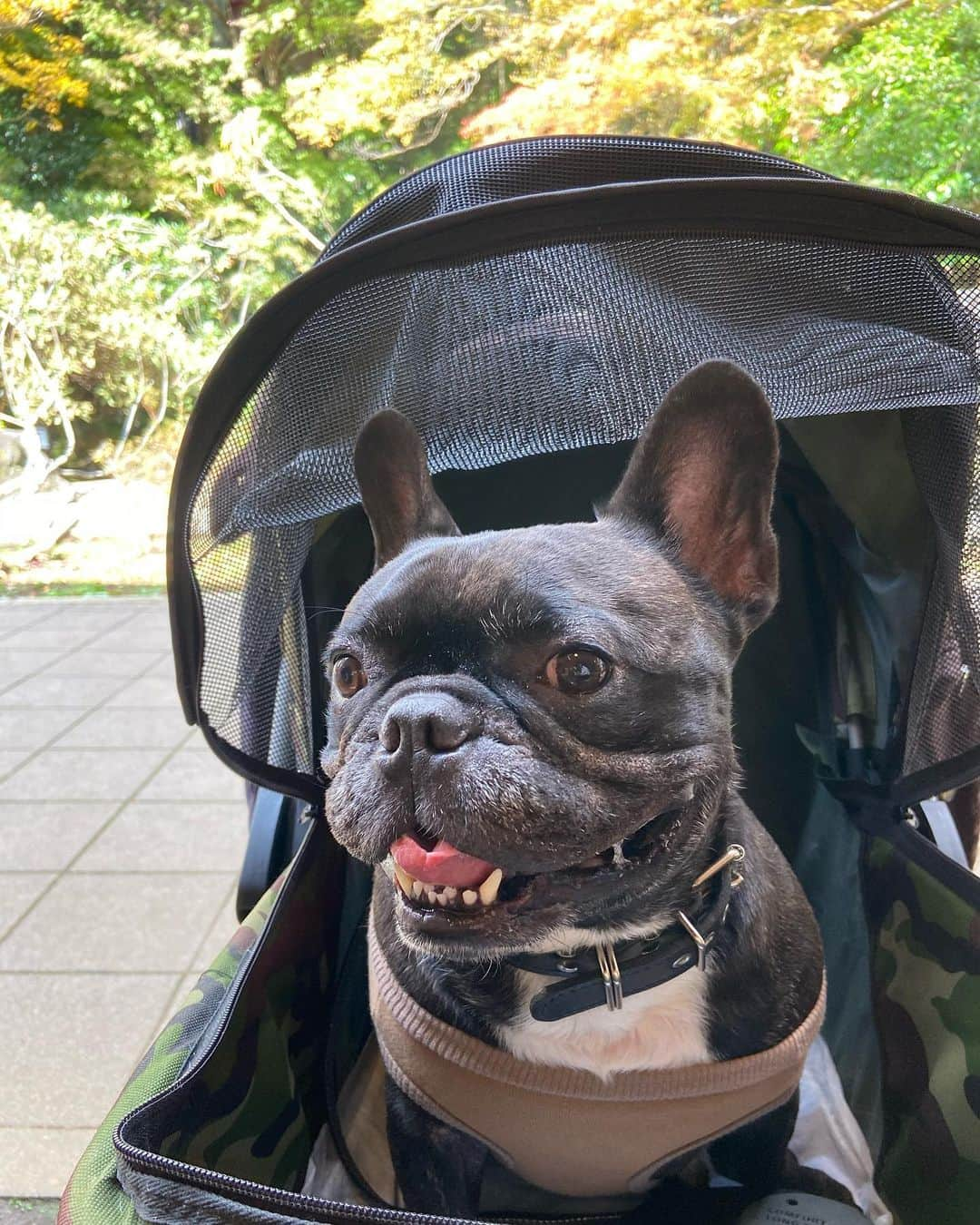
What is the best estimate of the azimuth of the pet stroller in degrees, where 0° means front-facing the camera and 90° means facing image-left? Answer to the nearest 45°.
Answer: approximately 0°

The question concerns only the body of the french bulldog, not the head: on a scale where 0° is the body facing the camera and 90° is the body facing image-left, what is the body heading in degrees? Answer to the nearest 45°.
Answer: approximately 45°
